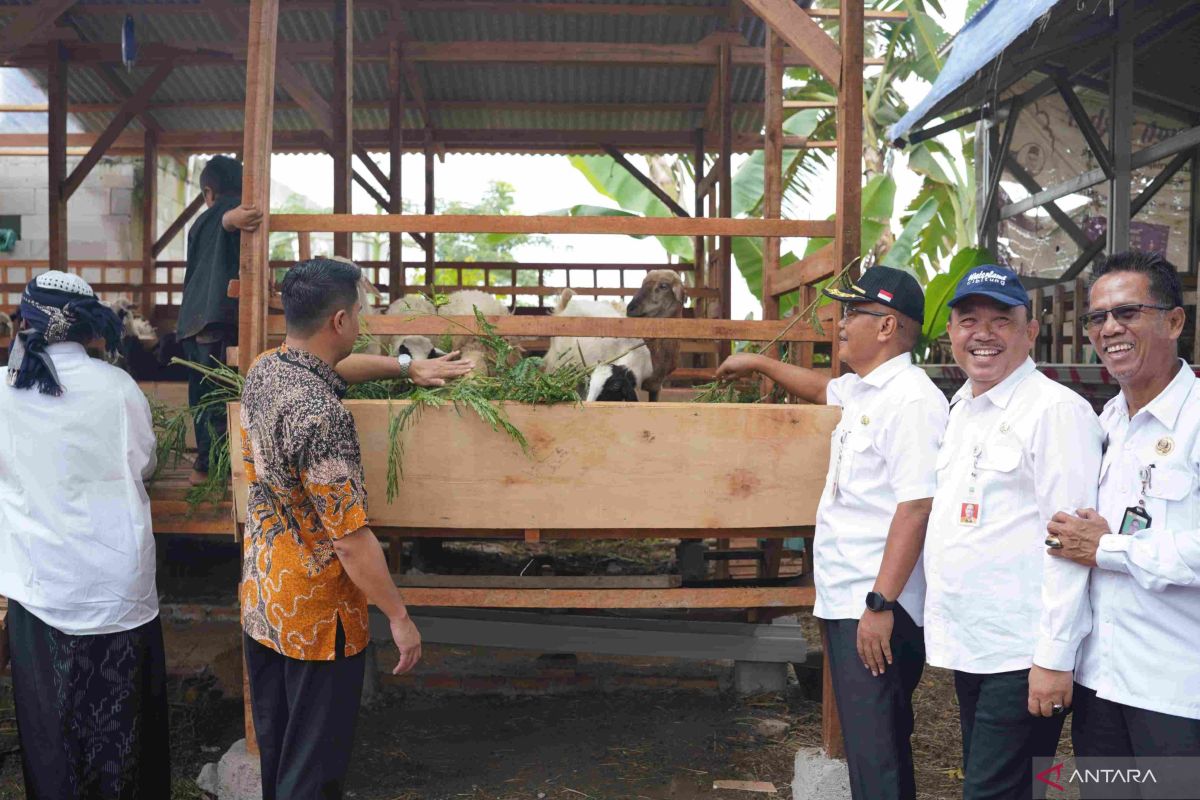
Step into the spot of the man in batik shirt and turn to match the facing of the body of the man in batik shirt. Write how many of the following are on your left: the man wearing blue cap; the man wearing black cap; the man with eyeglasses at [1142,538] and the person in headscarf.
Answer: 1

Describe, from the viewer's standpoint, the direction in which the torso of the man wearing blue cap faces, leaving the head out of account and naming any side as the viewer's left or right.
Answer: facing the viewer and to the left of the viewer

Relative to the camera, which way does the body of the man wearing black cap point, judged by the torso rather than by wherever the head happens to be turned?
to the viewer's left

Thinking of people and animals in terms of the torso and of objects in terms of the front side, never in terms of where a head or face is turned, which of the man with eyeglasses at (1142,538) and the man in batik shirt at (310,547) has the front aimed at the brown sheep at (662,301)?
the man in batik shirt

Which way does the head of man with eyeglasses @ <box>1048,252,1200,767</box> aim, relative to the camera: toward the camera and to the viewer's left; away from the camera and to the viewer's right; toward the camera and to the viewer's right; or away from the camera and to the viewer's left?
toward the camera and to the viewer's left

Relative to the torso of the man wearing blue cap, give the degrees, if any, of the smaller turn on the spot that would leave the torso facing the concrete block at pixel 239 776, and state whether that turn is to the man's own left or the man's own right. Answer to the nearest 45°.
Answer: approximately 45° to the man's own right

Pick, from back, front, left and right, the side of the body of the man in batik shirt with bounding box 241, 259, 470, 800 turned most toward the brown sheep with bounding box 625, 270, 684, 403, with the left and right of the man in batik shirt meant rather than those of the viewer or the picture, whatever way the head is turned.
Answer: front

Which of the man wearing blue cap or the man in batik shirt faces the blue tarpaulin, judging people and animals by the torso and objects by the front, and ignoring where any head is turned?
the man in batik shirt

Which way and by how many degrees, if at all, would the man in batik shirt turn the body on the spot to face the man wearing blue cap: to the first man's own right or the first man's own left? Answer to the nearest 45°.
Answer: approximately 90° to the first man's own right

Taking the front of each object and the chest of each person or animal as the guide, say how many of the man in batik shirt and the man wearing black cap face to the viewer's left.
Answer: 1

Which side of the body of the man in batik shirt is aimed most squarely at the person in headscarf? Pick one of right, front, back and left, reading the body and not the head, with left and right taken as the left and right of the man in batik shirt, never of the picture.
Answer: left

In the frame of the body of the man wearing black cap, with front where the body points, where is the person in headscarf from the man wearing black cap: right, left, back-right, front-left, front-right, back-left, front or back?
front

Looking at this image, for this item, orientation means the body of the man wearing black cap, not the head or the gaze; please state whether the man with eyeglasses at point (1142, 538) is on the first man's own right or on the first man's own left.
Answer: on the first man's own left

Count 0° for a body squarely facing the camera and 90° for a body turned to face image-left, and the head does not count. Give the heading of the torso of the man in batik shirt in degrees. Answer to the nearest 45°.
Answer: approximately 225°

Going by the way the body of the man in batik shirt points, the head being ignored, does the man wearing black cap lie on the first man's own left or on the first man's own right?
on the first man's own right
